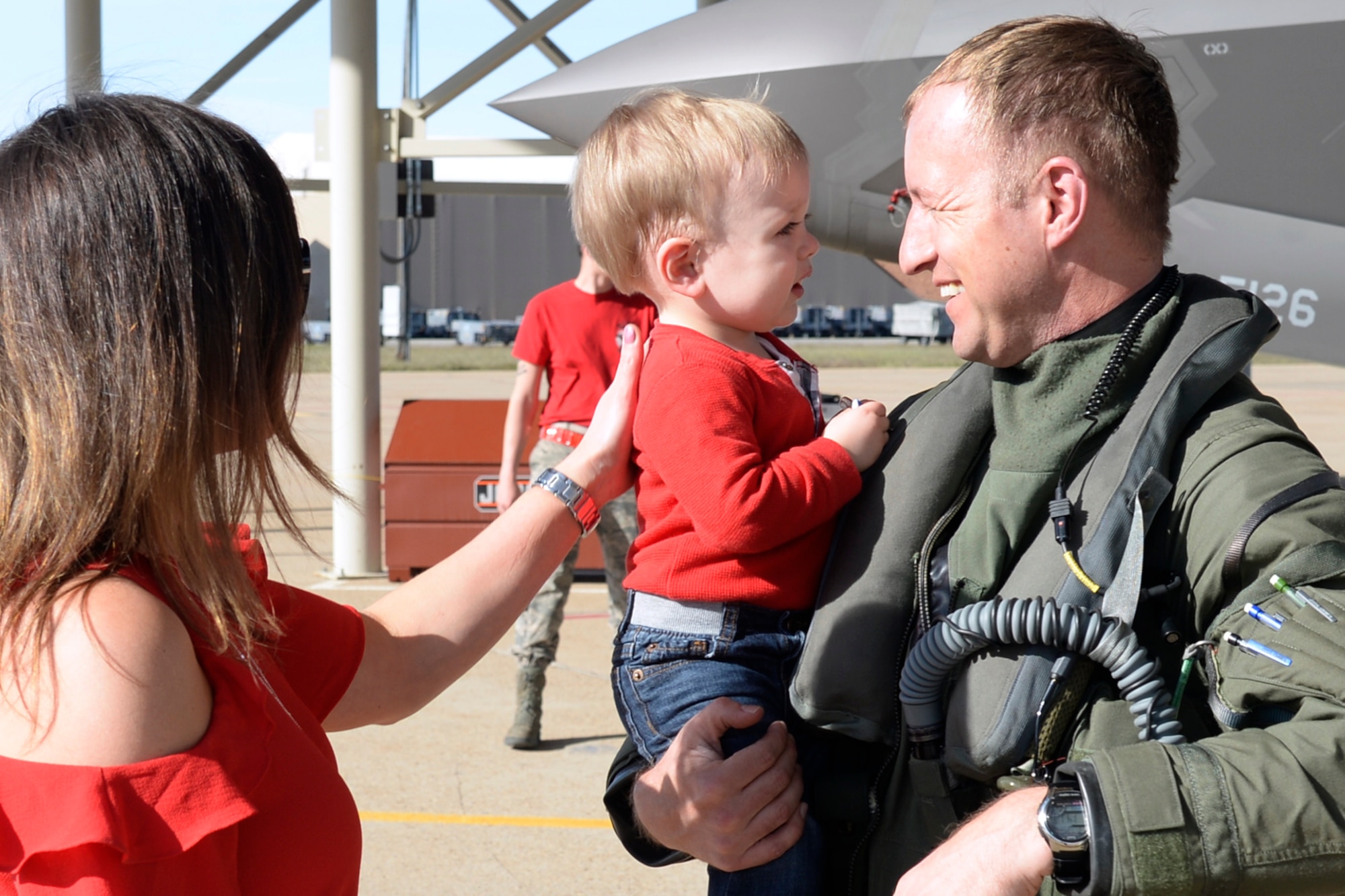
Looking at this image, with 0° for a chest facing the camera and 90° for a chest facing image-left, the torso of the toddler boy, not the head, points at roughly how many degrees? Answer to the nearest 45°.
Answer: approximately 270°

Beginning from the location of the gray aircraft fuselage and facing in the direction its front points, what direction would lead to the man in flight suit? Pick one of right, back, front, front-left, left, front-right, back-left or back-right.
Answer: left

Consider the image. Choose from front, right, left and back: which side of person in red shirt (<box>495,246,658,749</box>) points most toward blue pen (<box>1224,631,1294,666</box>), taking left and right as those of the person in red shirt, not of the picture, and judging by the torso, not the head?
front

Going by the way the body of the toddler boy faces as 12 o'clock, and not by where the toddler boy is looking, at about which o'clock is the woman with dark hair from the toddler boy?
The woman with dark hair is roughly at 4 o'clock from the toddler boy.

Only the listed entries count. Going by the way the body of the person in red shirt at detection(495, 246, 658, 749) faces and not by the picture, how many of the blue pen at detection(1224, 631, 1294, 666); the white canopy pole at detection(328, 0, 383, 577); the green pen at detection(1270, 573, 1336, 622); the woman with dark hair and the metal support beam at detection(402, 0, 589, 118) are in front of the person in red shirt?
3

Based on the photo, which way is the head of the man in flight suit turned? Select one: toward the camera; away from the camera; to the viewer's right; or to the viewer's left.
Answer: to the viewer's left

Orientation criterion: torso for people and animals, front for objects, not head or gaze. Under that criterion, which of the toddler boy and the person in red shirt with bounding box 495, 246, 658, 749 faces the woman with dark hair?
the person in red shirt

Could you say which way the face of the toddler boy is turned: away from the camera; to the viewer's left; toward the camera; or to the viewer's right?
to the viewer's right

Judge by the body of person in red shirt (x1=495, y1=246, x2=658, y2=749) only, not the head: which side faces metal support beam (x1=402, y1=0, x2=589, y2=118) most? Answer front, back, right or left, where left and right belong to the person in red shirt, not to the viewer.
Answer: back

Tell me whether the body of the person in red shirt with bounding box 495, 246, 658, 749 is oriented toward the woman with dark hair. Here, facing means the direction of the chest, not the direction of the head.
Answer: yes

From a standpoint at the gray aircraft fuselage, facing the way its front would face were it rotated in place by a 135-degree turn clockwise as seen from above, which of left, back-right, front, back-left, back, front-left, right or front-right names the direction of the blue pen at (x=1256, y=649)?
back-right

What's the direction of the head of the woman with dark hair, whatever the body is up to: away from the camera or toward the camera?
away from the camera
